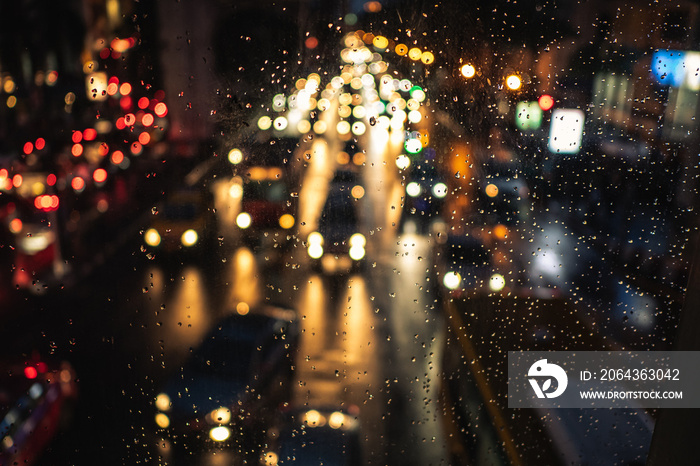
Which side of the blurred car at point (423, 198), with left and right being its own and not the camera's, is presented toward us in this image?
front

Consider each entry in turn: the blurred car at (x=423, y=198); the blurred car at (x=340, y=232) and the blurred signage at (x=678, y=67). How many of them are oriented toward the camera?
3

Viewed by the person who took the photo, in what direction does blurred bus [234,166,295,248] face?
facing the viewer

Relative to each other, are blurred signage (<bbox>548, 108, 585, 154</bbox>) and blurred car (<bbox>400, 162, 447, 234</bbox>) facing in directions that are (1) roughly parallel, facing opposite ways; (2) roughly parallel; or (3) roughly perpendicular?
roughly parallel

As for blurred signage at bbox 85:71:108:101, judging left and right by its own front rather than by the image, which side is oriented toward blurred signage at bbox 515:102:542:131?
left

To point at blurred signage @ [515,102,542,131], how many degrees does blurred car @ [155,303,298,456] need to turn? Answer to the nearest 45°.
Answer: approximately 135° to its left

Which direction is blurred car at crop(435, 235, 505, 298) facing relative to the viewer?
toward the camera

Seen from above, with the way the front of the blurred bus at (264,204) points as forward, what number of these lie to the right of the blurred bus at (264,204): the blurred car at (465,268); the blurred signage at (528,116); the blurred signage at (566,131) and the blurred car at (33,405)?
1

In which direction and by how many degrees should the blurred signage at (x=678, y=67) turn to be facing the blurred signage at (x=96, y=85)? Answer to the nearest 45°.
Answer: approximately 45° to its right

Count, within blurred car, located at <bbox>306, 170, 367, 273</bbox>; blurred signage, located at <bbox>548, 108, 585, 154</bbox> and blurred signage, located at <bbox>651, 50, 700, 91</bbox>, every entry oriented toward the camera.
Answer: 3
